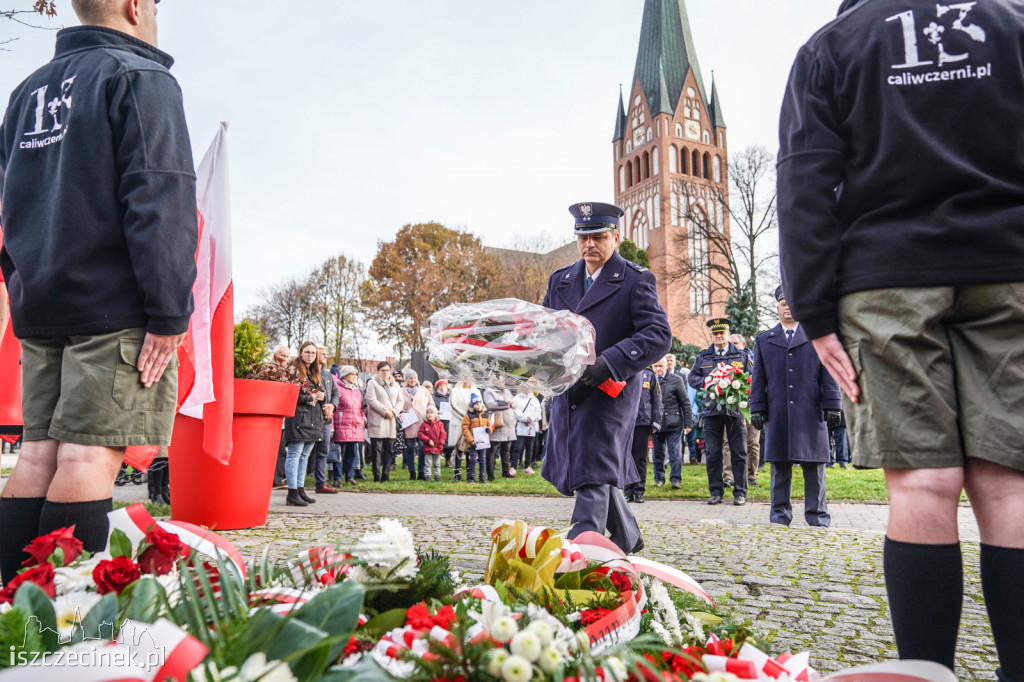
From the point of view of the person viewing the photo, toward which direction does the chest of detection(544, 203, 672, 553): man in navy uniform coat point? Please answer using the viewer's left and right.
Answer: facing the viewer and to the left of the viewer

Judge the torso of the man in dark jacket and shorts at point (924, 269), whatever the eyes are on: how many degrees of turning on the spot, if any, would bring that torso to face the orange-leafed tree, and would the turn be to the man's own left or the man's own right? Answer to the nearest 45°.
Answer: approximately 45° to the man's own left

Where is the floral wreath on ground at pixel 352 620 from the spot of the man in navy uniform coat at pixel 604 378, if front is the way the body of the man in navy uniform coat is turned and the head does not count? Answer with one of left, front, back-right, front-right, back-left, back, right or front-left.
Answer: front-left

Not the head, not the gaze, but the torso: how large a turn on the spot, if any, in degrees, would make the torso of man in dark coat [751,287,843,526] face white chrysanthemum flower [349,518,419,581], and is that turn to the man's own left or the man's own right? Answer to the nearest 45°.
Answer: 0° — they already face it

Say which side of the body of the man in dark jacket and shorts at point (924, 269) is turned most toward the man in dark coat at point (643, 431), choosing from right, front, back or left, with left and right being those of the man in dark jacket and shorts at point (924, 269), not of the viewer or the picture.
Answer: front

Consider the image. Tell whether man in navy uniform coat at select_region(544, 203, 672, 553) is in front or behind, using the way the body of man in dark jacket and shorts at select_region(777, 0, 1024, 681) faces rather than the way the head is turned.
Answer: in front

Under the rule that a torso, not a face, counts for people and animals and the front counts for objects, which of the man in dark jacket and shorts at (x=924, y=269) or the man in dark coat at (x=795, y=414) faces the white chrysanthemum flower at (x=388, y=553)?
the man in dark coat at (x=795, y=414)

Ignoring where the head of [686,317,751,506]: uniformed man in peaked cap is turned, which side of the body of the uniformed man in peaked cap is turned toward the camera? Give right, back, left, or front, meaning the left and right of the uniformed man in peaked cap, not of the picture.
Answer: front

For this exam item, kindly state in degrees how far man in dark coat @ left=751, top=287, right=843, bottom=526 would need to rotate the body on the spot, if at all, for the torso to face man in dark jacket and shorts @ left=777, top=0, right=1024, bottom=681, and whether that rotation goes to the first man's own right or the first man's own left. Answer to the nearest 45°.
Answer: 0° — they already face them

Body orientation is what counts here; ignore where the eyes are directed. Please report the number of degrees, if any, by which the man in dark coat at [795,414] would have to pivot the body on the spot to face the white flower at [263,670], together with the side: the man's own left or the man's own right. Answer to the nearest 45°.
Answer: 0° — they already face it

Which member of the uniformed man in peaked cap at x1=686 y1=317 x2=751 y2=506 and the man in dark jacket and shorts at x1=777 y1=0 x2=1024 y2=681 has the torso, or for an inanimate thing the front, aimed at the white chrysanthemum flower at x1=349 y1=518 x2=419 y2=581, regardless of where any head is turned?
the uniformed man in peaked cap

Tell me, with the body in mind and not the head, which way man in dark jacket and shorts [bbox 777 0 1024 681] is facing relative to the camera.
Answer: away from the camera

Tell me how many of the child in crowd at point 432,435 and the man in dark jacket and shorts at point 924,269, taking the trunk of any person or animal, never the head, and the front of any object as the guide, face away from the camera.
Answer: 1
